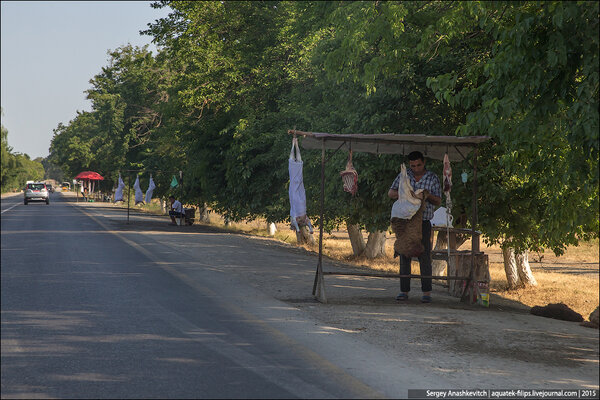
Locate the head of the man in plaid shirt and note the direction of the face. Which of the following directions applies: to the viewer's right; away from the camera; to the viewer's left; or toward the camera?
toward the camera

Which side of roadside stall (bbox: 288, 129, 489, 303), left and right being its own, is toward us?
front
